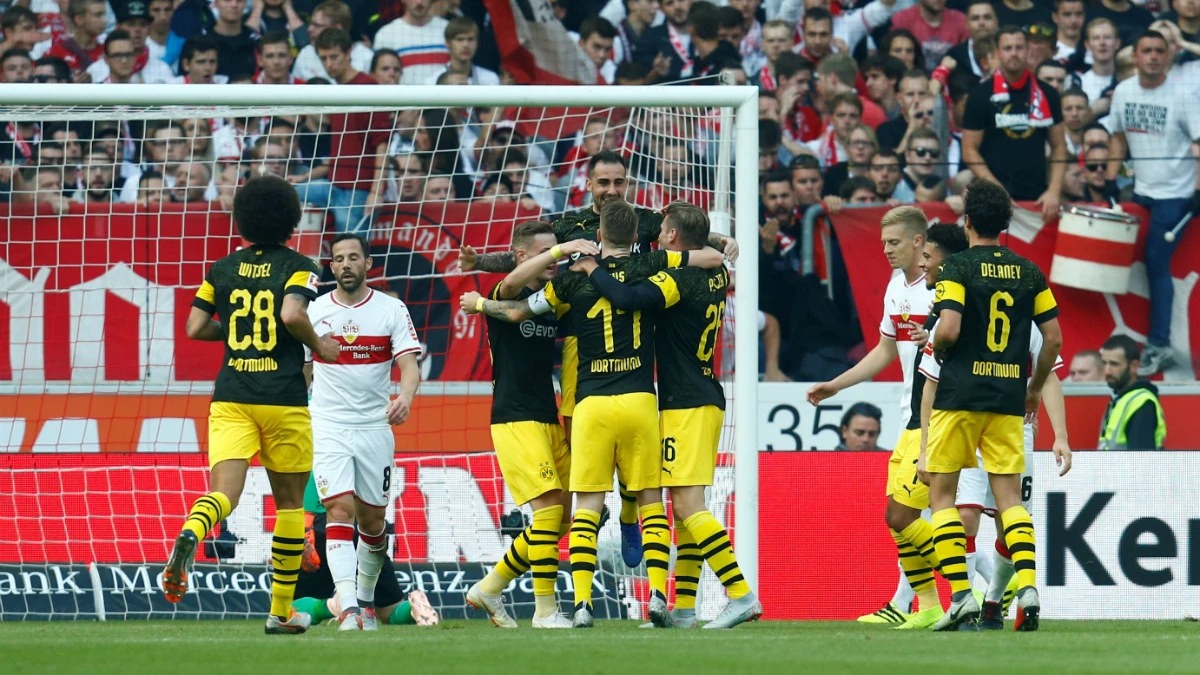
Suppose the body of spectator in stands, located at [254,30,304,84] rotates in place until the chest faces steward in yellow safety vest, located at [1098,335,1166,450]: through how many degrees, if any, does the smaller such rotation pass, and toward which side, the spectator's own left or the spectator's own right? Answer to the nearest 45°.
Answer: approximately 45° to the spectator's own left

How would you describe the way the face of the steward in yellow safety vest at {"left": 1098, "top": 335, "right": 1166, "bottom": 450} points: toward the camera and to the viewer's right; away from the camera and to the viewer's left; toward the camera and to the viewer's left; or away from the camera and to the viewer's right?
toward the camera and to the viewer's left

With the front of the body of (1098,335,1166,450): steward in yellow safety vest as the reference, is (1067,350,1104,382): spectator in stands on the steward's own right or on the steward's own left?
on the steward's own right

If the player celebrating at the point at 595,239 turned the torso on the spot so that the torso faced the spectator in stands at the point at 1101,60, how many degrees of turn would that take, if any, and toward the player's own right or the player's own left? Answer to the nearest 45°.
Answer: approximately 135° to the player's own left

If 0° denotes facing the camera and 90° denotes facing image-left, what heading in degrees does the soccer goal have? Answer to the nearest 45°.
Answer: approximately 0°

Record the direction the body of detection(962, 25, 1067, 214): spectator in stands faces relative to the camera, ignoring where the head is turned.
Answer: toward the camera

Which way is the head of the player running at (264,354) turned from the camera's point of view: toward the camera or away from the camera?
away from the camera

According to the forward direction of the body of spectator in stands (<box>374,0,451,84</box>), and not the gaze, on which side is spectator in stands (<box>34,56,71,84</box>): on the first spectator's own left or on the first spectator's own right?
on the first spectator's own right

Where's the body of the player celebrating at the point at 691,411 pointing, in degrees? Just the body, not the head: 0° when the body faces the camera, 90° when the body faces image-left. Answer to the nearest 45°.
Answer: approximately 135°

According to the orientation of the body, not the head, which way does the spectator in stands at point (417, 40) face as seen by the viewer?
toward the camera

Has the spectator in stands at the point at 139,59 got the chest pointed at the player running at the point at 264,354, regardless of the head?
yes

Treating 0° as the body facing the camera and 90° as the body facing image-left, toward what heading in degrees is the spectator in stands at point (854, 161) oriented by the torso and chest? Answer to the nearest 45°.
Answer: approximately 0°
